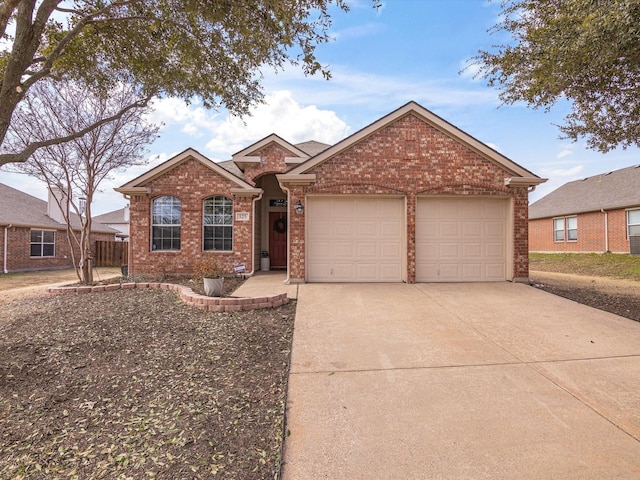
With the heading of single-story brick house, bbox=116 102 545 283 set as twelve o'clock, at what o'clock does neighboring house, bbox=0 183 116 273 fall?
The neighboring house is roughly at 4 o'clock from the single-story brick house.

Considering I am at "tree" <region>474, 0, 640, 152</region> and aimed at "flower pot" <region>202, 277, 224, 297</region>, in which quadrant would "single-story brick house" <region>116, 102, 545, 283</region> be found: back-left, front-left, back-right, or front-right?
front-right

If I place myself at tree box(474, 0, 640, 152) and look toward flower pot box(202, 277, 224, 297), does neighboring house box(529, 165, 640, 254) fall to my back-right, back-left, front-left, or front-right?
back-right

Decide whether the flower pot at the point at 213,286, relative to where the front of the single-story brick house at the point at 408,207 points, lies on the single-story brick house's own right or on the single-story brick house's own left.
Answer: on the single-story brick house's own right

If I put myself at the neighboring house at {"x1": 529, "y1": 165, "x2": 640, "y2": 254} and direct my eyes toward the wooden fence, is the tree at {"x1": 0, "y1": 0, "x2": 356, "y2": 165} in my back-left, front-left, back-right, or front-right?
front-left

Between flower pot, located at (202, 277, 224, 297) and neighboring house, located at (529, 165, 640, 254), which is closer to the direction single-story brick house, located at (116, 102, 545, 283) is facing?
the flower pot

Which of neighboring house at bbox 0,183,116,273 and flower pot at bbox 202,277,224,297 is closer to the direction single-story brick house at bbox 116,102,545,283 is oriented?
the flower pot

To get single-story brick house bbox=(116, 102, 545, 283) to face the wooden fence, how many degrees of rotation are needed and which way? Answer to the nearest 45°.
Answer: approximately 135° to its right

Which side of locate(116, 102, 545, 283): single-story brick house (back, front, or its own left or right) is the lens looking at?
front

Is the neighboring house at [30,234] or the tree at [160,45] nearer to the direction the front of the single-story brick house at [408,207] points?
the tree

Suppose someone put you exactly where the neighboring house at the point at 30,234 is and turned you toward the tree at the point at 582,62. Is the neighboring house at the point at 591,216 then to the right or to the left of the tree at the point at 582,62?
left

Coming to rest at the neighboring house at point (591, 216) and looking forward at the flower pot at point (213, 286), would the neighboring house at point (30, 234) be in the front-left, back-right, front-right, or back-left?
front-right

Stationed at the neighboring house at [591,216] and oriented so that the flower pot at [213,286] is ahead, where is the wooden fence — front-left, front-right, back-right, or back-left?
front-right

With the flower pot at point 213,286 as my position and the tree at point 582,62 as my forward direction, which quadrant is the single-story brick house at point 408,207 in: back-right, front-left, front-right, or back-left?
front-left

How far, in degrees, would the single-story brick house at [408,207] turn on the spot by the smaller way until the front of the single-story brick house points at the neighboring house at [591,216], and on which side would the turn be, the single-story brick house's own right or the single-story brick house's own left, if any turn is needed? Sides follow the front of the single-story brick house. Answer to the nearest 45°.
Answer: approximately 135° to the single-story brick house's own left

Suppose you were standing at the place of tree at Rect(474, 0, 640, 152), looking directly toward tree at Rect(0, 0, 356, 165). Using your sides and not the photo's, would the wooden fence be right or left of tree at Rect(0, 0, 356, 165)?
right
